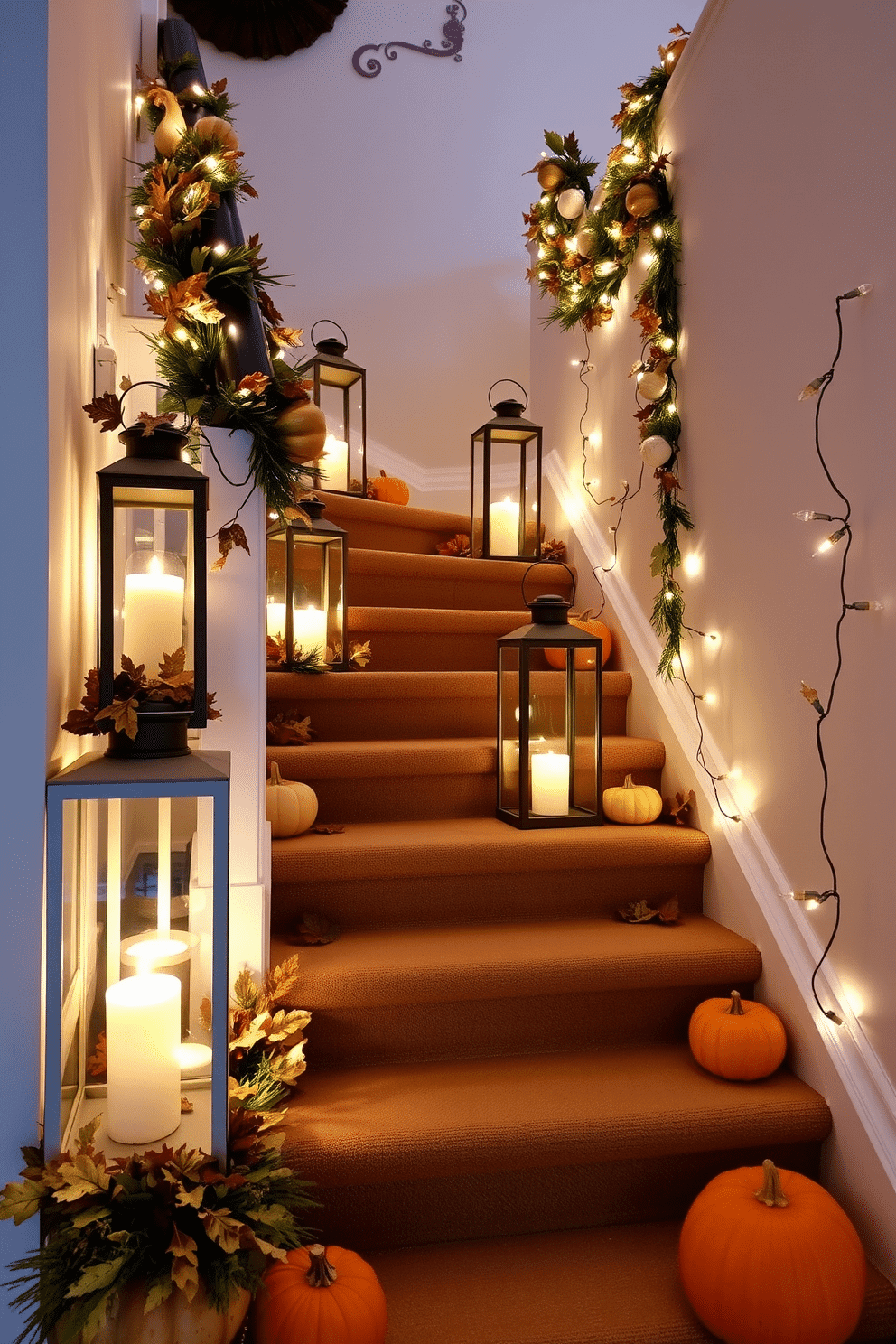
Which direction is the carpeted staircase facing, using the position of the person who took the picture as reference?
facing the viewer

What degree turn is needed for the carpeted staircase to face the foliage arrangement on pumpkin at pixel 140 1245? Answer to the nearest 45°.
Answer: approximately 45° to its right

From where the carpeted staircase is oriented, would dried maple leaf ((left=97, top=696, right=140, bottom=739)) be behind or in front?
in front
